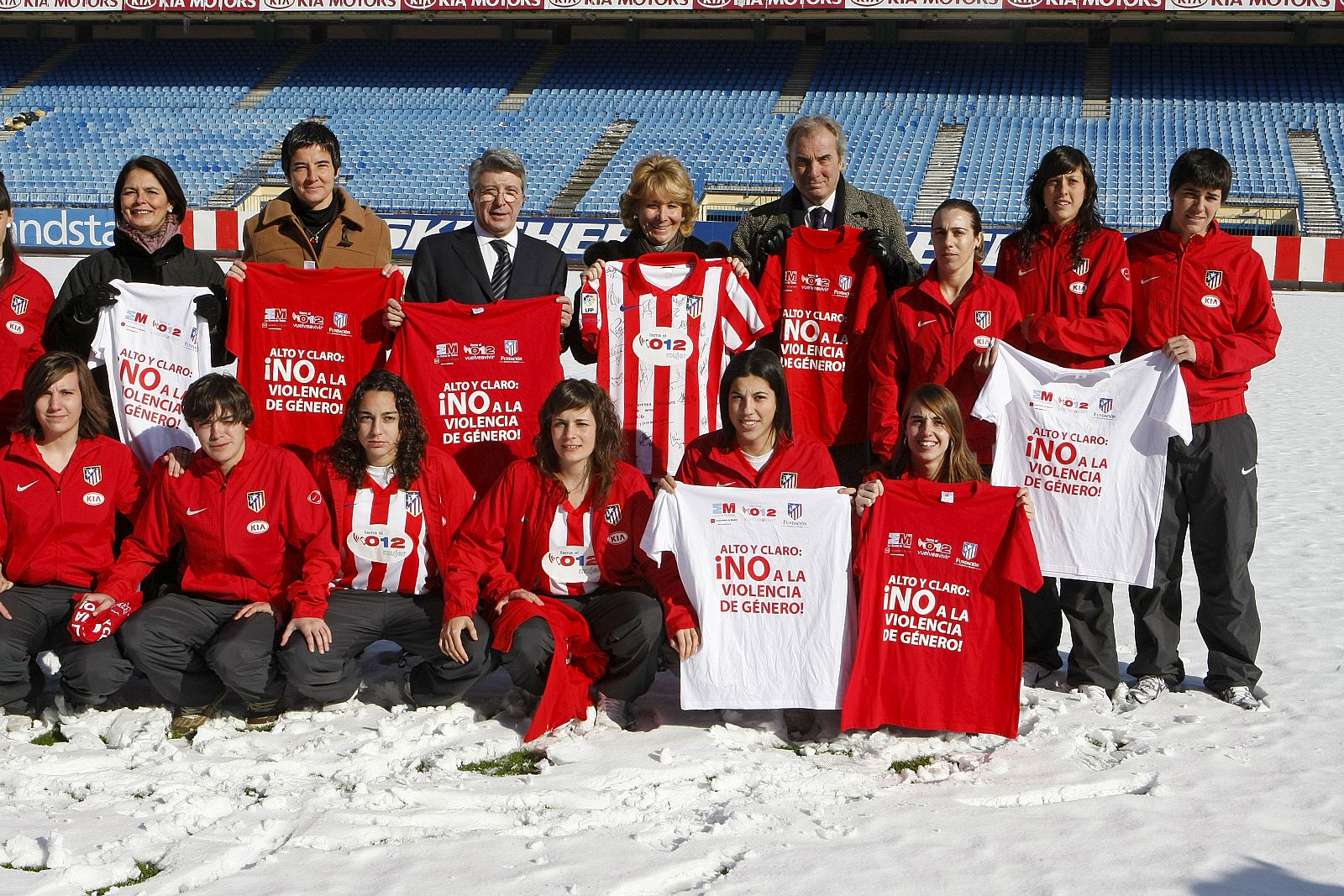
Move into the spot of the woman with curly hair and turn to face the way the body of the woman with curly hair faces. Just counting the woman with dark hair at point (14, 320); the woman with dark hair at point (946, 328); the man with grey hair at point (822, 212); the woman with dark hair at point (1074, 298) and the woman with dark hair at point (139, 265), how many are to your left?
3

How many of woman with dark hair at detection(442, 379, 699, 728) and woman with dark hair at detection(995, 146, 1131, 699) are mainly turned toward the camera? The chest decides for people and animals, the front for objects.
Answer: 2

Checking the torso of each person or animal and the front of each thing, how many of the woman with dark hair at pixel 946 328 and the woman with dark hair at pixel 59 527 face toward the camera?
2

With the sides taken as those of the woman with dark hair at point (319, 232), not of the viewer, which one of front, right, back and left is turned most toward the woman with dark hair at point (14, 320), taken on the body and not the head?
right

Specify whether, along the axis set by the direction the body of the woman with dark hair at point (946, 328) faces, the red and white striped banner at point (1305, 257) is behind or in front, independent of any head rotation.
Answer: behind

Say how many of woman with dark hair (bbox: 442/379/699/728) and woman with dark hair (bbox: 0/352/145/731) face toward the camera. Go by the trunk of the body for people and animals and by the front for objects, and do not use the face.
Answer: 2

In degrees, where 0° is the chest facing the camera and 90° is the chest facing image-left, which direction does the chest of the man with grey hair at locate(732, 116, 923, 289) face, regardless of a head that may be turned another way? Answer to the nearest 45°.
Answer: approximately 0°

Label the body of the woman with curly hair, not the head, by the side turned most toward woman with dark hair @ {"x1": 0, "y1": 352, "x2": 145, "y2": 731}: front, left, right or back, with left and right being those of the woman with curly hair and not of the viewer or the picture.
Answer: right

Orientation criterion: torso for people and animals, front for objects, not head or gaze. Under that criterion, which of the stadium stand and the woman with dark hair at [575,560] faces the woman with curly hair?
the stadium stand
